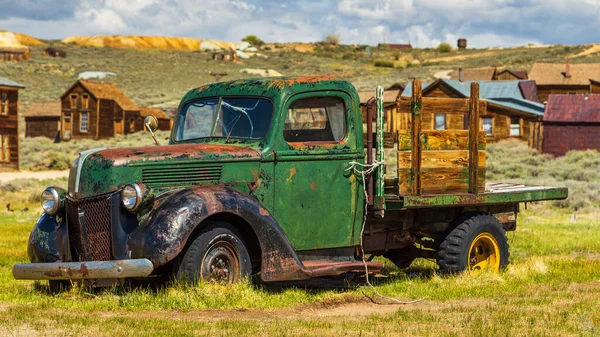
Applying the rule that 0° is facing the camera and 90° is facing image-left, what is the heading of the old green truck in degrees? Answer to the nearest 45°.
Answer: approximately 45°

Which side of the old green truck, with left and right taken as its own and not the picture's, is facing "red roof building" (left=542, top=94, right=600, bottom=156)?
back

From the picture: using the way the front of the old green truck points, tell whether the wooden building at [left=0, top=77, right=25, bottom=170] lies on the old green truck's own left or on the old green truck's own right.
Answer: on the old green truck's own right
